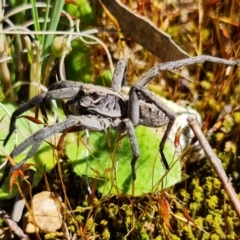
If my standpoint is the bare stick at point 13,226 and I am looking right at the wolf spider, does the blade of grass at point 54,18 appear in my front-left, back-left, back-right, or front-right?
front-left

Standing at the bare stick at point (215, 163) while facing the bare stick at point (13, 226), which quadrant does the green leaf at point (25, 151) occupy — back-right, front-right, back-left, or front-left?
front-right

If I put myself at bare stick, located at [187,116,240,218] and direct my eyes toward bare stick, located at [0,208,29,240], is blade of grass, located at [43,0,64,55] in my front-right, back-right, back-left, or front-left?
front-right

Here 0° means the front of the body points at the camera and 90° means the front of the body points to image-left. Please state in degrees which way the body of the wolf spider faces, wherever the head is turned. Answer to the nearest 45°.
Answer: approximately 90°

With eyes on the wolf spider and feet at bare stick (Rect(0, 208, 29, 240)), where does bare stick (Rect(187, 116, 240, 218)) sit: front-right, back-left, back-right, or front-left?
front-right
